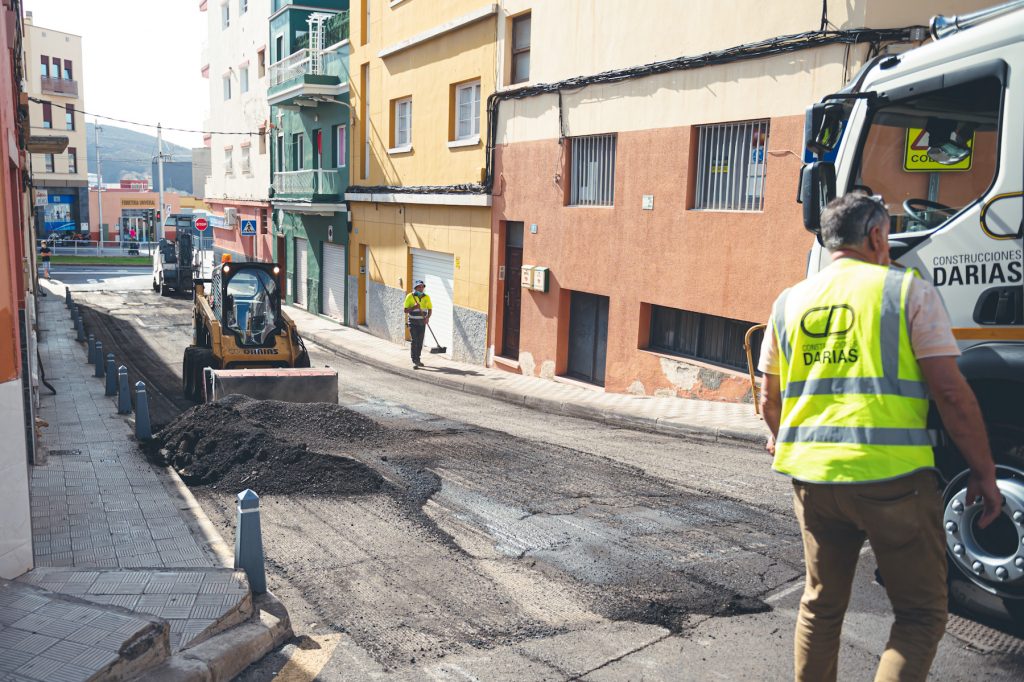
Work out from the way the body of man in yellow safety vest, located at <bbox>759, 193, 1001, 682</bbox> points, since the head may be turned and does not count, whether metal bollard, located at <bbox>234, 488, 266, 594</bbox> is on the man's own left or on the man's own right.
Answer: on the man's own left

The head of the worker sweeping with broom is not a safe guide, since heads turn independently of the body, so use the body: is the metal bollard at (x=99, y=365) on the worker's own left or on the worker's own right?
on the worker's own right

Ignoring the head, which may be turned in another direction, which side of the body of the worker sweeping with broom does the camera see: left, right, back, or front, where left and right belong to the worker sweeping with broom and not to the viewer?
front

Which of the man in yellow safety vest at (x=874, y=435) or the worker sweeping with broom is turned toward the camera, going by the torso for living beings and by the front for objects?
the worker sweeping with broom

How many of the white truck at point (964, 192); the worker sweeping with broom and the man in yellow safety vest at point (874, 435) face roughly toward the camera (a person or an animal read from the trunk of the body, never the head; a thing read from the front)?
1

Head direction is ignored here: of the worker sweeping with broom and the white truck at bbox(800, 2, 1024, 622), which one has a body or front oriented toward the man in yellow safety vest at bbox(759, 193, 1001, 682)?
the worker sweeping with broom

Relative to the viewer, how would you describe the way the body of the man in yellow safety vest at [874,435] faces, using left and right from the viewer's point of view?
facing away from the viewer and to the right of the viewer

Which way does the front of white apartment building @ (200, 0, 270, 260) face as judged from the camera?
facing the viewer and to the left of the viewer

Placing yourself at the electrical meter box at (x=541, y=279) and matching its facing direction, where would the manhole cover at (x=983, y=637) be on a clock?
The manhole cover is roughly at 10 o'clock from the electrical meter box.

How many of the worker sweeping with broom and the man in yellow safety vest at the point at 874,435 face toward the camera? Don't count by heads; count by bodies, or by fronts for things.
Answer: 1

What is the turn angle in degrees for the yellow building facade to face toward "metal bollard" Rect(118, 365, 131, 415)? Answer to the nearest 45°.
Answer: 0° — it already faces it

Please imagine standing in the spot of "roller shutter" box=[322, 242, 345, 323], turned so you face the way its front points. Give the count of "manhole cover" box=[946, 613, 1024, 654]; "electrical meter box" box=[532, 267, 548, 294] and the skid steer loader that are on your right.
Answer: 0

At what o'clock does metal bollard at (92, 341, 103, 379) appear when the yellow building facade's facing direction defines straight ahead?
The metal bollard is roughly at 12 o'clock from the yellow building facade.

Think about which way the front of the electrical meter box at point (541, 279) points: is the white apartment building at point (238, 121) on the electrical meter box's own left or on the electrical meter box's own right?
on the electrical meter box's own right

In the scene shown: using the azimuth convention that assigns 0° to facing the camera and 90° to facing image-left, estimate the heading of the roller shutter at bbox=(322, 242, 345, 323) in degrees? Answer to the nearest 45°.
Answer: approximately 45°
